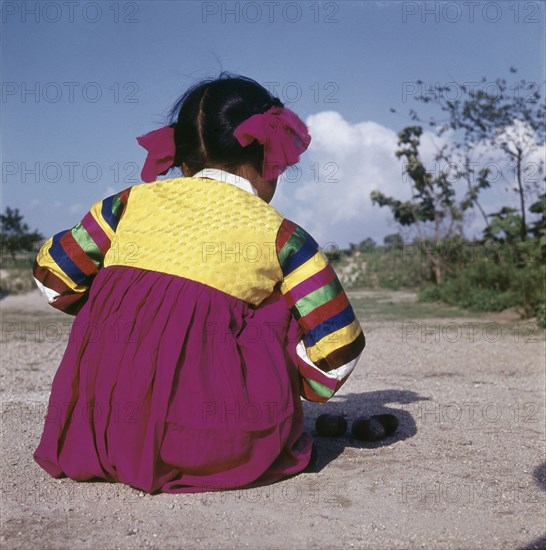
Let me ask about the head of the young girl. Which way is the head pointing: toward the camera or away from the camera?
away from the camera

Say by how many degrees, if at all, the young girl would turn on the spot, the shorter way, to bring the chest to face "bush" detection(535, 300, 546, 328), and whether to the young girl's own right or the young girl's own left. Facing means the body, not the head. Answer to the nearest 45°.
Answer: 0° — they already face it

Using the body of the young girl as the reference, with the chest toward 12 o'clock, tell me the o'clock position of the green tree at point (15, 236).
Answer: The green tree is roughly at 10 o'clock from the young girl.

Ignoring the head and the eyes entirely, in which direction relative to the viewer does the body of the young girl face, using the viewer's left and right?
facing away from the viewer and to the right of the viewer
